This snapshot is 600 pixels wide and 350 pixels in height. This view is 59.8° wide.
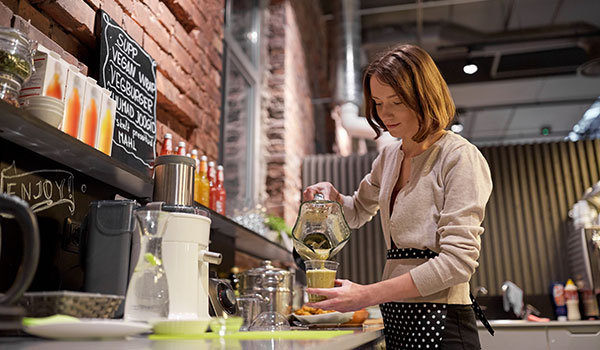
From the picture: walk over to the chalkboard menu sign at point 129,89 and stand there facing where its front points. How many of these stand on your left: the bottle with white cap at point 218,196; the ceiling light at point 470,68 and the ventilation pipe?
3

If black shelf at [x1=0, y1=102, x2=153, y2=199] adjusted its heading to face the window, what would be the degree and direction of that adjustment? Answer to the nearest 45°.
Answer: approximately 90° to its left

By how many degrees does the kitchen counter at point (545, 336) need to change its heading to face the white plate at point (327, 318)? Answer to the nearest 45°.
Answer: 0° — it already faces it

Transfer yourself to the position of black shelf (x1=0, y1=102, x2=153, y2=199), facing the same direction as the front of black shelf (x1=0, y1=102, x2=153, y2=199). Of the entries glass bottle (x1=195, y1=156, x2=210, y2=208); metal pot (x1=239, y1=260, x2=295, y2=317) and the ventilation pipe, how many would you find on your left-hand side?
3

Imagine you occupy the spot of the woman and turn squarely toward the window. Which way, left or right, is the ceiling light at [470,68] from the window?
right

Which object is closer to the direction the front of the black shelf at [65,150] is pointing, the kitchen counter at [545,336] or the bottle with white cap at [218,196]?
the kitchen counter

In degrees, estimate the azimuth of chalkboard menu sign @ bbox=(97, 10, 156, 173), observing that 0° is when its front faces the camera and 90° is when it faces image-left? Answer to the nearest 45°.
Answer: approximately 315°

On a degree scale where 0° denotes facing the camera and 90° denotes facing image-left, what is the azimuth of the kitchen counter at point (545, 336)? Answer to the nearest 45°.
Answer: approximately 0°

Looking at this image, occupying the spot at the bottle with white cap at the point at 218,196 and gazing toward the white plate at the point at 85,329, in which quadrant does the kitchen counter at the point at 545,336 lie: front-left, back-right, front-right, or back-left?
back-left

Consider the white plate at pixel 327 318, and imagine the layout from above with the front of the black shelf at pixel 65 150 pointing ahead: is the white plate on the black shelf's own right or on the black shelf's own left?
on the black shelf's own left
